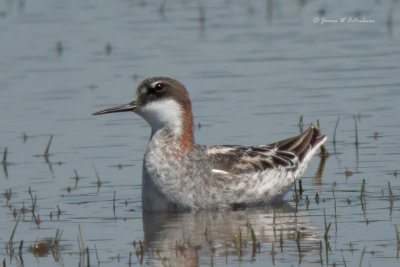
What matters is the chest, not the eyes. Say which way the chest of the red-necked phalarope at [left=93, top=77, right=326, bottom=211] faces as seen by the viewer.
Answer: to the viewer's left
